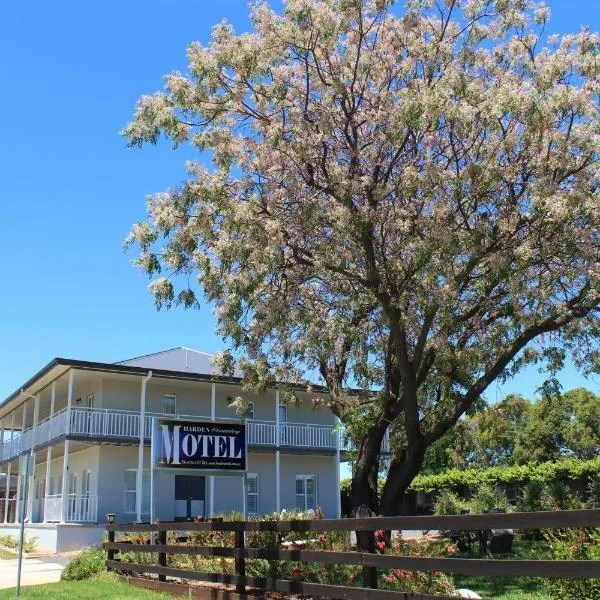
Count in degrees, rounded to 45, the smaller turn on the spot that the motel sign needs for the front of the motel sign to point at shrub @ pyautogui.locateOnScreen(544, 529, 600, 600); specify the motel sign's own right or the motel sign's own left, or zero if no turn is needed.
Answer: approximately 45° to the motel sign's own left

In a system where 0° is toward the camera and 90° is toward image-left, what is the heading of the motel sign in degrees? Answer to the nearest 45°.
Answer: approximately 0°

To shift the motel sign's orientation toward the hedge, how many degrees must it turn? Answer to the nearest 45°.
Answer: approximately 135° to its left

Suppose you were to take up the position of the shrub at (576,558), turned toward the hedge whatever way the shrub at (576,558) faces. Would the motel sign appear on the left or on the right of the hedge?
left

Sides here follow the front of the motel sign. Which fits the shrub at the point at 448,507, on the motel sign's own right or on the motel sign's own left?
on the motel sign's own left

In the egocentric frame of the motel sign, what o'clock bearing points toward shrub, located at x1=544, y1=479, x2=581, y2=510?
The shrub is roughly at 8 o'clock from the motel sign.

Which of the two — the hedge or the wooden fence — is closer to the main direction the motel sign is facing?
the wooden fence

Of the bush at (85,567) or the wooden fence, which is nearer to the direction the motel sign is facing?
the wooden fence

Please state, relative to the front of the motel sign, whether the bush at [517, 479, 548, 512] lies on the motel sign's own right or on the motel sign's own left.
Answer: on the motel sign's own left

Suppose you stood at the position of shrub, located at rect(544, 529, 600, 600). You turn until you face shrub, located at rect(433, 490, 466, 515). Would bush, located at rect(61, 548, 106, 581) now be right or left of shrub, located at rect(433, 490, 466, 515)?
left

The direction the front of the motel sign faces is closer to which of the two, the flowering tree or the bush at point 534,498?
the flowering tree
